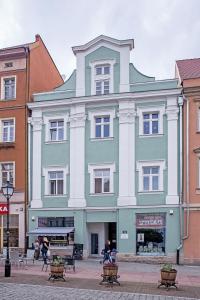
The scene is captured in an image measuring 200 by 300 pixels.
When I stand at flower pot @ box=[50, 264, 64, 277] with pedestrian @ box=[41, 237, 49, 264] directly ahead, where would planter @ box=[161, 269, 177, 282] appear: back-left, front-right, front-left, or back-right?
back-right

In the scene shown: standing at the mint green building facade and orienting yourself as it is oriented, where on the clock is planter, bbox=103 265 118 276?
The planter is roughly at 12 o'clock from the mint green building facade.

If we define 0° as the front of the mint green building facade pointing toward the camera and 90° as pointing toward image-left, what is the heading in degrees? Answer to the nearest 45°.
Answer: approximately 0°
